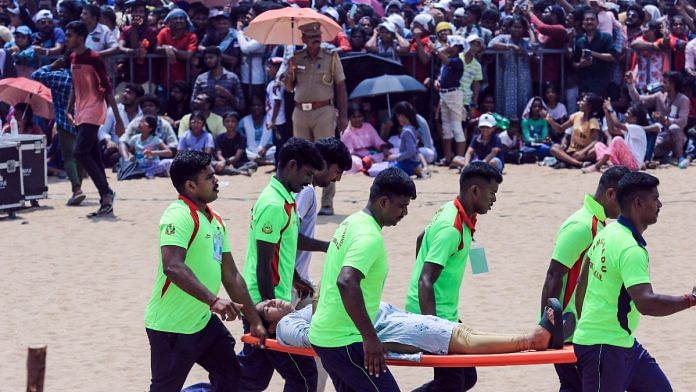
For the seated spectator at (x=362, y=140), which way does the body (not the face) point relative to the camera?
toward the camera

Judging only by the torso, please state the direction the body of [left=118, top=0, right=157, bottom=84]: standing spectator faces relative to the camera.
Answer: toward the camera

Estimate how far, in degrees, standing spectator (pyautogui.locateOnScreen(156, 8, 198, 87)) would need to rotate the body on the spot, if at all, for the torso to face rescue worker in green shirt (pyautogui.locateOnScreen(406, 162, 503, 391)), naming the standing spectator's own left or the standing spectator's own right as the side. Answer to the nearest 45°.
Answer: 0° — they already face them

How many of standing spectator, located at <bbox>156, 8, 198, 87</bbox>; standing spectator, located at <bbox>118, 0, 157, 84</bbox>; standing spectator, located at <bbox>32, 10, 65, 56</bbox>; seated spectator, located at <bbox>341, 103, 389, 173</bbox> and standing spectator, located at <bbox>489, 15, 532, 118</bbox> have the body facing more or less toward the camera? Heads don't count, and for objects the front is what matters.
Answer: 5

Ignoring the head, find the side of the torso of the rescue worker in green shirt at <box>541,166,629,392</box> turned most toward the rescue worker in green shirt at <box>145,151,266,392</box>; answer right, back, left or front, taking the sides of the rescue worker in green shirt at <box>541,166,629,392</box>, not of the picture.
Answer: back

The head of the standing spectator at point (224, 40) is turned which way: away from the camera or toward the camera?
toward the camera

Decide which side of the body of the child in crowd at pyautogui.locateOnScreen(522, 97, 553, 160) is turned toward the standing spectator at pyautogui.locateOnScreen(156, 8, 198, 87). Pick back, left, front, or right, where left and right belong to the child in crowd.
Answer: right

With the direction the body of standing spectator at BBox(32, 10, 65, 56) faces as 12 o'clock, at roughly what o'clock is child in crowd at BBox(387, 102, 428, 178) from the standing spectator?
The child in crowd is roughly at 10 o'clock from the standing spectator.

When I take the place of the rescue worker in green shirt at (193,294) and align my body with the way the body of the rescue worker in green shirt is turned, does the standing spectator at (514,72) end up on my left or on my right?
on my left

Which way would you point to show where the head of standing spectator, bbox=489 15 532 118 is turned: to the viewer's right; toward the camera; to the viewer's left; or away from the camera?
toward the camera

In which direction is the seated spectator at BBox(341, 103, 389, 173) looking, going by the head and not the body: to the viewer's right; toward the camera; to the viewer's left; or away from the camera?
toward the camera

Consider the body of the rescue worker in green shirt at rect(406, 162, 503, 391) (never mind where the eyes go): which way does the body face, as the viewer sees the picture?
to the viewer's right

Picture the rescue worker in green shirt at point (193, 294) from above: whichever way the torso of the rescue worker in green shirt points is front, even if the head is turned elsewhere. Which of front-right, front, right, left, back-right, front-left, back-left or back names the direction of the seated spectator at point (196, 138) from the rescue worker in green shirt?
back-left

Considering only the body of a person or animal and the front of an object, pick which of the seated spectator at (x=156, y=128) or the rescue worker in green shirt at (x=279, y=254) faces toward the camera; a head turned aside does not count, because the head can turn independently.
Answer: the seated spectator

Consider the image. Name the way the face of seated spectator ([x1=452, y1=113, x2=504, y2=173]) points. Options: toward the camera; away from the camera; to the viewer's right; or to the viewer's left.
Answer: toward the camera

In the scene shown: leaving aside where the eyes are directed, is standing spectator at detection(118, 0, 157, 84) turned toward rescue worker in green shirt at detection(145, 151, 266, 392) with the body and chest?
yes

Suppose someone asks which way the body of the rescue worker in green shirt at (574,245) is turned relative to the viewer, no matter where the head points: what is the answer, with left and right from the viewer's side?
facing to the right of the viewer

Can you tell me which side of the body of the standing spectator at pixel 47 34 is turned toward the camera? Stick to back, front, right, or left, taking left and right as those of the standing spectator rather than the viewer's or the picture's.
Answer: front

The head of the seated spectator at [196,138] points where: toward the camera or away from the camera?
toward the camera
